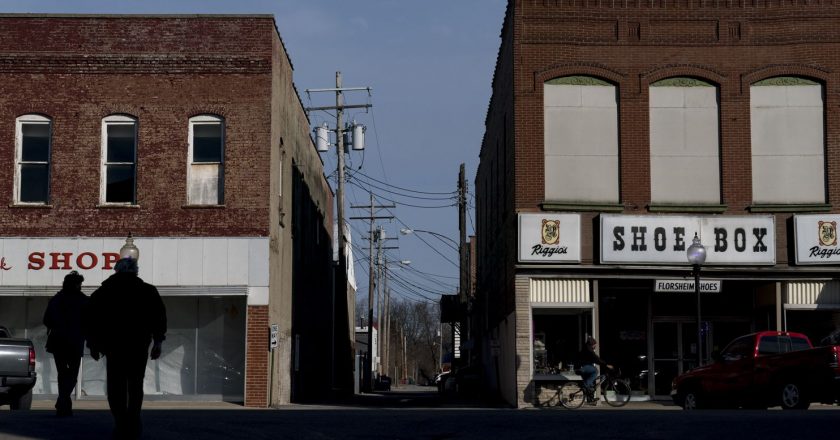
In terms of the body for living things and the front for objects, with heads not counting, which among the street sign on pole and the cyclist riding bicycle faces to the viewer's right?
the cyclist riding bicycle

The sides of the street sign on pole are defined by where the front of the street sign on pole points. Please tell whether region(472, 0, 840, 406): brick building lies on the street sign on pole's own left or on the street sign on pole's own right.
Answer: on the street sign on pole's own left

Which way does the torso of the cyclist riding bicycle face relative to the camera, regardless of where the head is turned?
to the viewer's right

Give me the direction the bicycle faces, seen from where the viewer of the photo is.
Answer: facing to the right of the viewer

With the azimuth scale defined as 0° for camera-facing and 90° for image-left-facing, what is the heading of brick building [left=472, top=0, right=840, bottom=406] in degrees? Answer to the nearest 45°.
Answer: approximately 0°

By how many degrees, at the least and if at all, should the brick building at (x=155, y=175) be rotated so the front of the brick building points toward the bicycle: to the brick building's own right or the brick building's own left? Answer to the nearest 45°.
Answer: approximately 90° to the brick building's own left

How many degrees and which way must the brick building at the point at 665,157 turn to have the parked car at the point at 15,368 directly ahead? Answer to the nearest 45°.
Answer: approximately 45° to its right

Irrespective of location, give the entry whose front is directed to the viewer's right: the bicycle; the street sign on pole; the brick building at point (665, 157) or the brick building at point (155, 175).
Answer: the bicycle

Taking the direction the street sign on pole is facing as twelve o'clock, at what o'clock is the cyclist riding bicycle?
The cyclist riding bicycle is roughly at 10 o'clock from the street sign on pole.

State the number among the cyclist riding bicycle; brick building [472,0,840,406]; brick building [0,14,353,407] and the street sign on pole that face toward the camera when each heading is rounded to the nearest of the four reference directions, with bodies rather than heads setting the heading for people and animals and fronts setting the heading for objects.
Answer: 3

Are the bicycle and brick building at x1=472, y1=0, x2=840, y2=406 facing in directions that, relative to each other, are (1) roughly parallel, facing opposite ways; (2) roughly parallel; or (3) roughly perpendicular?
roughly perpendicular
